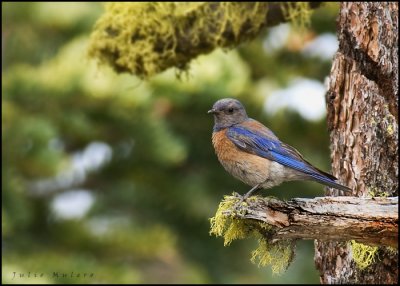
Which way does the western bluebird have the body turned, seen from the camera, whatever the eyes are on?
to the viewer's left

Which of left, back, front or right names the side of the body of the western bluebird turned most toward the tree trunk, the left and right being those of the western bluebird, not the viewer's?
back
